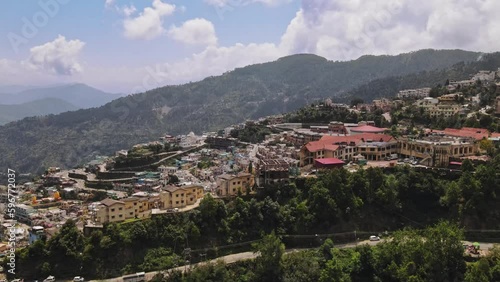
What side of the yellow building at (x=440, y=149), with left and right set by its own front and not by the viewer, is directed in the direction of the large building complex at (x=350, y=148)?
right

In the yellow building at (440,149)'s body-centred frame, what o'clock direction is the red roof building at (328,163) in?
The red roof building is roughly at 2 o'clock from the yellow building.

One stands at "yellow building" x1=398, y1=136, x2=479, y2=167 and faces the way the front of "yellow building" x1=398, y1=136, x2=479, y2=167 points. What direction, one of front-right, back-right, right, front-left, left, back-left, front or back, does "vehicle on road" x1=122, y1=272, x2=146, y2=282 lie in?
front-right

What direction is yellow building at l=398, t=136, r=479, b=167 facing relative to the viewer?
toward the camera

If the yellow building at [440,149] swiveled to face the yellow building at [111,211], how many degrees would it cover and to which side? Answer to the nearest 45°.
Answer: approximately 45° to its right

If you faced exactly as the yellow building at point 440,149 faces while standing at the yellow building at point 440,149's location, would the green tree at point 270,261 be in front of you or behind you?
in front
